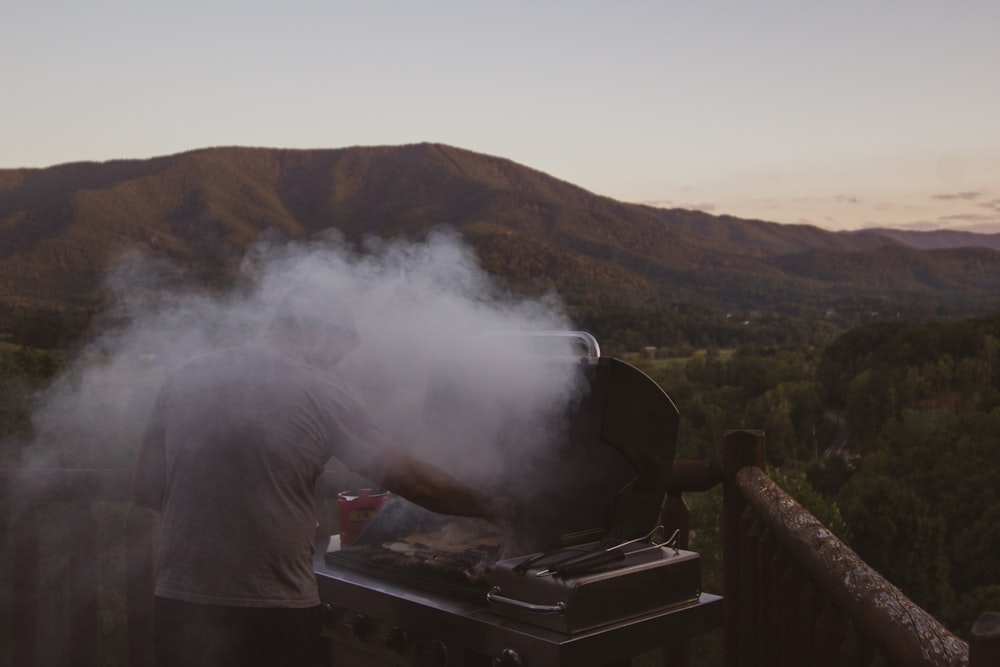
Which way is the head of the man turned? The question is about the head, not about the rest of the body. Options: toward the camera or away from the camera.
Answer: away from the camera

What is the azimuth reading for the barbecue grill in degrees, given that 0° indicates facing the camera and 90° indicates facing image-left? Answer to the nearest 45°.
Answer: approximately 45°

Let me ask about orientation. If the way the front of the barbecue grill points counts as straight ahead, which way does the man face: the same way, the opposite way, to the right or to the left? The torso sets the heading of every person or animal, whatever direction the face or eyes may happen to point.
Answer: the opposite way

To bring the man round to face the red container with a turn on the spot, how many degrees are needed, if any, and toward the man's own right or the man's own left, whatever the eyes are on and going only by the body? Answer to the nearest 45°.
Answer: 0° — they already face it

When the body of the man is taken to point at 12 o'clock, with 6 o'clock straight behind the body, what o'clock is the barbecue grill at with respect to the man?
The barbecue grill is roughly at 2 o'clock from the man.

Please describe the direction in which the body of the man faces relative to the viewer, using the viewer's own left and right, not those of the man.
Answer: facing away from the viewer and to the right of the viewer
